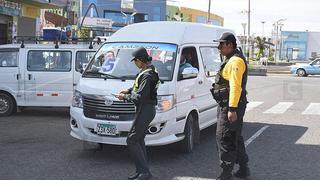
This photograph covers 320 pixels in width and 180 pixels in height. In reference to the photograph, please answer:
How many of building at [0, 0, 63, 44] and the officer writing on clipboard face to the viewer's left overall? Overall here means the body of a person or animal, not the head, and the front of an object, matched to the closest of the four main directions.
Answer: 1

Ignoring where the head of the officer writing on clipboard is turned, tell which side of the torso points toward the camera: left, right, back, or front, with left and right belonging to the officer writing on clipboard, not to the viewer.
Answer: left

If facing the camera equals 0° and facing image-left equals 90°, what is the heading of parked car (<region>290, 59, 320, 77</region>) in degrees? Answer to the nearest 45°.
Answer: approximately 90°

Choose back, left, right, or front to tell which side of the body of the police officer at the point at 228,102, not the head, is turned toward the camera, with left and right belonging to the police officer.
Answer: left

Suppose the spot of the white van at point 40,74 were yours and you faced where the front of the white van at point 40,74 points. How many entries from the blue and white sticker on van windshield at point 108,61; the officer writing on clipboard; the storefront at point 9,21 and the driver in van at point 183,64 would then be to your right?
1

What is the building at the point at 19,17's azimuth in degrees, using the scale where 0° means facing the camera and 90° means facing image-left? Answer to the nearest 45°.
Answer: approximately 315°

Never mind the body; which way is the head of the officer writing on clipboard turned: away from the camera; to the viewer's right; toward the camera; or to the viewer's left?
to the viewer's left

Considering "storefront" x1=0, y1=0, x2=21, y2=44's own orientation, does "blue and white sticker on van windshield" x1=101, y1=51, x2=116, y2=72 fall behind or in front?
in front

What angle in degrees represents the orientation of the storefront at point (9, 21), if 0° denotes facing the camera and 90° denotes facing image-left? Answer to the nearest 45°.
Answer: approximately 315°

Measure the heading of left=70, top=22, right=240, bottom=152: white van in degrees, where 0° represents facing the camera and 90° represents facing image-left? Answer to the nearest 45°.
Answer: approximately 45°
